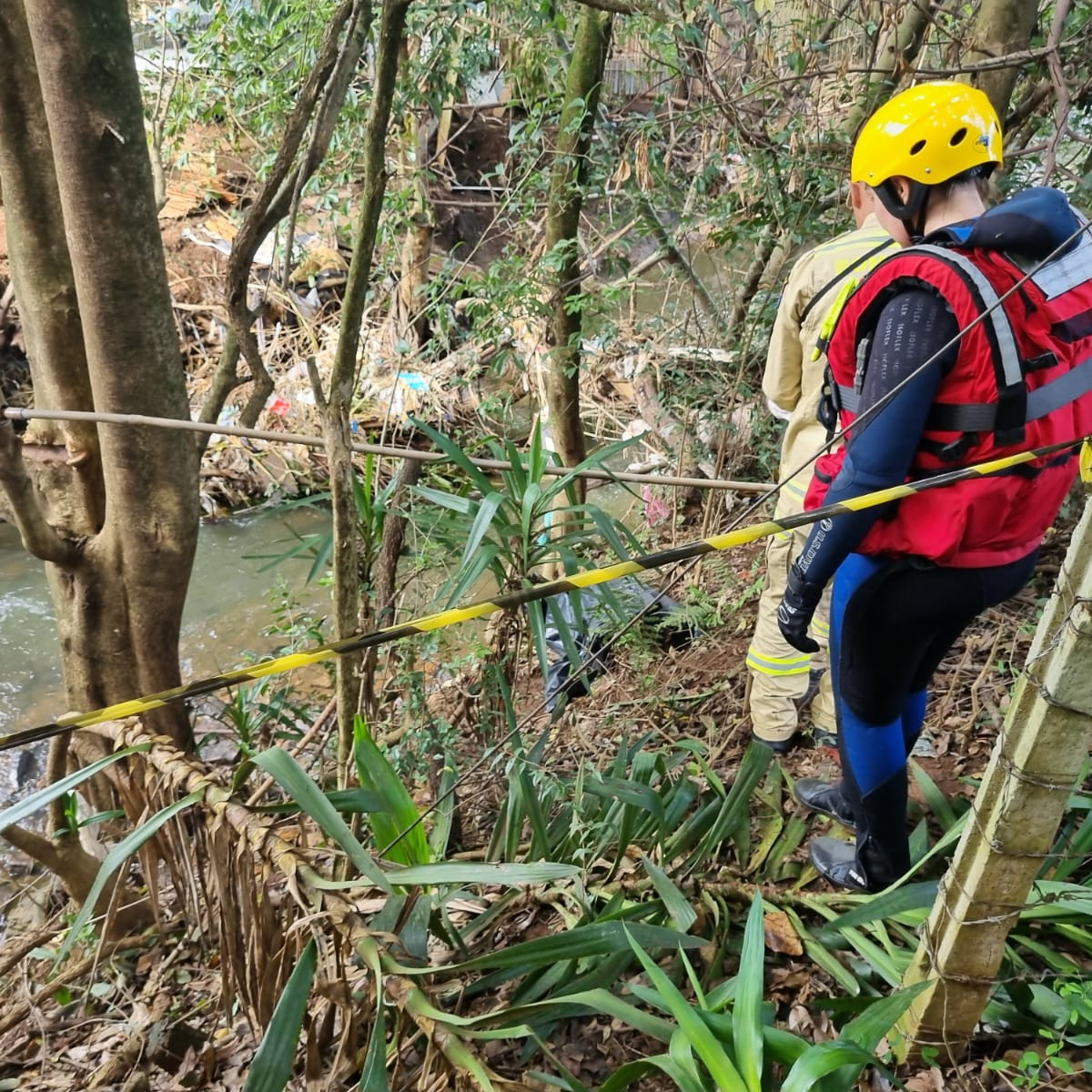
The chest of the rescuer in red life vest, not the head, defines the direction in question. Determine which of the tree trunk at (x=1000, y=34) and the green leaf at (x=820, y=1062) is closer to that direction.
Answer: the tree trunk

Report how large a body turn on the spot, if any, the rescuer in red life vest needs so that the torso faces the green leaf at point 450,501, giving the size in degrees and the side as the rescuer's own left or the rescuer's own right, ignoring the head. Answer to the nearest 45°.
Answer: approximately 45° to the rescuer's own left

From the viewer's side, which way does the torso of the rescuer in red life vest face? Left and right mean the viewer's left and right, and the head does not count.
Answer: facing away from the viewer and to the left of the viewer

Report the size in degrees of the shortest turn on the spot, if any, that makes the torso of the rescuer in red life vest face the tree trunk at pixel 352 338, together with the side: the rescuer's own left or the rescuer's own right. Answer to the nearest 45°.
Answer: approximately 45° to the rescuer's own left

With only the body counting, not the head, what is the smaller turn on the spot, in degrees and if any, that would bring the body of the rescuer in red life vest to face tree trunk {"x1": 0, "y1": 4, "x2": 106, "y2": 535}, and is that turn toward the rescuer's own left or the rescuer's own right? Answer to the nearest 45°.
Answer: approximately 45° to the rescuer's own left

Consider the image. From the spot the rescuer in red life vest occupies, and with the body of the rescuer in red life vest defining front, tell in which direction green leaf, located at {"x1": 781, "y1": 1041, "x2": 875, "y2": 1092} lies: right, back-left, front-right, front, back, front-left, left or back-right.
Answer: back-left

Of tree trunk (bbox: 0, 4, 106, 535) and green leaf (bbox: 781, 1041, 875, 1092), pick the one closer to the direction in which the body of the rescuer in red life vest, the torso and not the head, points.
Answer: the tree trunk
